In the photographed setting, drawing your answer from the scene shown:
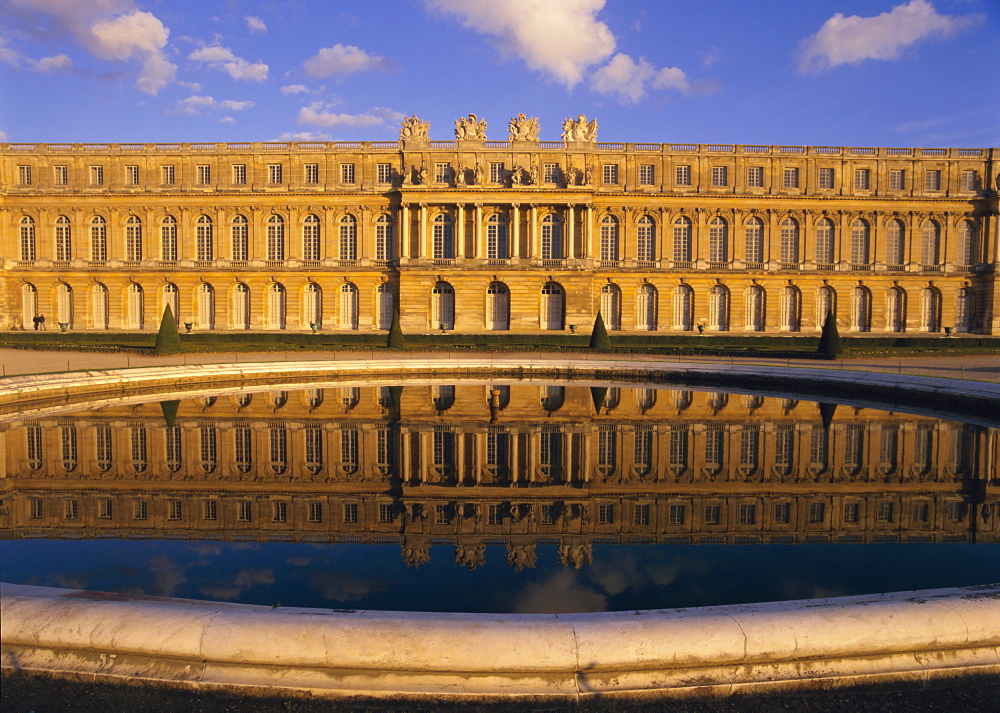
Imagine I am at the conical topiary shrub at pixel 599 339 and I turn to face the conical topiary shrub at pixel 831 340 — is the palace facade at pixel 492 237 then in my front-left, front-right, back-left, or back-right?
back-left

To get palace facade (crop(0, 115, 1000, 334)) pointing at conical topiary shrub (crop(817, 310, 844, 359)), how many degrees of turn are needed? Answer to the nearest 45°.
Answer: approximately 45° to its left

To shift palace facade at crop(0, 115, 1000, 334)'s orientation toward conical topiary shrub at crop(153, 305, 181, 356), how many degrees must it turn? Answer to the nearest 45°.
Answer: approximately 45° to its right

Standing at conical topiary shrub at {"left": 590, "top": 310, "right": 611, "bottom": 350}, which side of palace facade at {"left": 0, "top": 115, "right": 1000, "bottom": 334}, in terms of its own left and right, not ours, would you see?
front

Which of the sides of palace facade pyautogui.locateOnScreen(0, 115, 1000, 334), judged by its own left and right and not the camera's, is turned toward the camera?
front
